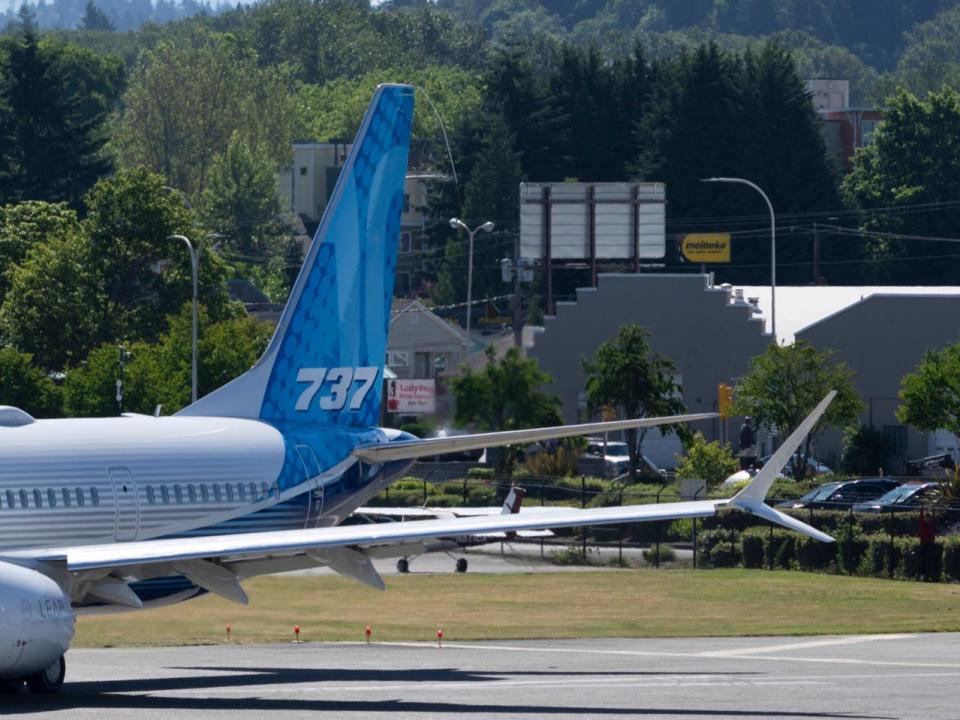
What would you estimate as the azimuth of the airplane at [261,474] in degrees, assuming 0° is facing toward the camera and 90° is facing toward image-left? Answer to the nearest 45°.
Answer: approximately 45°
